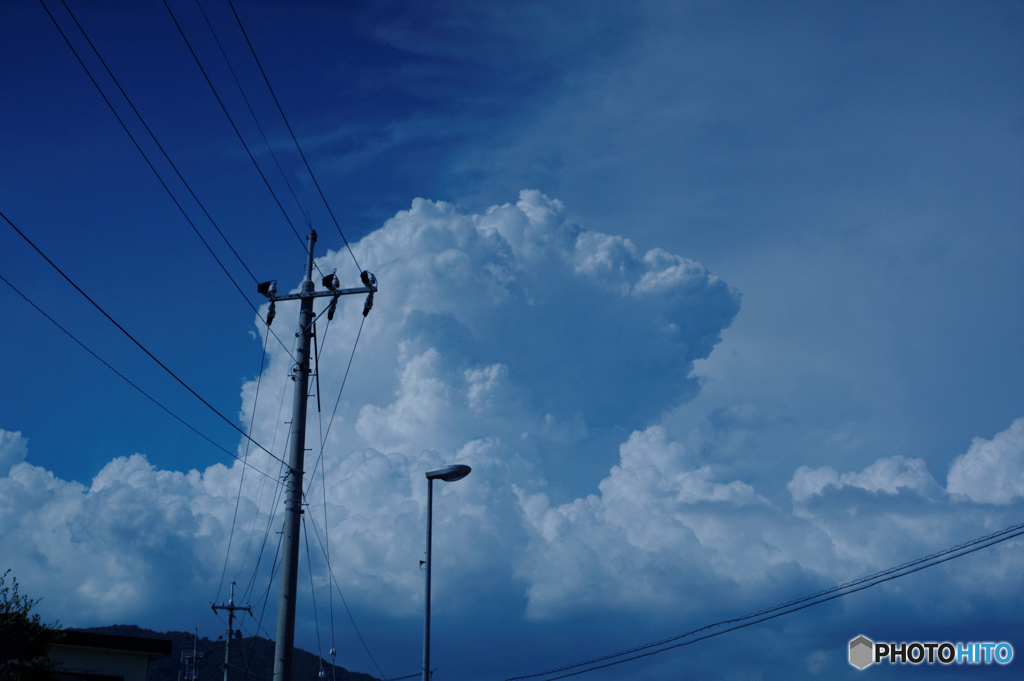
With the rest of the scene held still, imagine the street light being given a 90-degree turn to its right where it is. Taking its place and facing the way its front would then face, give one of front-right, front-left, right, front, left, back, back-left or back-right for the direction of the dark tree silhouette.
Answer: right

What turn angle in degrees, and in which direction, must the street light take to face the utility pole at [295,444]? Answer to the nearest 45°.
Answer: approximately 135° to its right

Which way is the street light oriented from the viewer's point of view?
to the viewer's right
